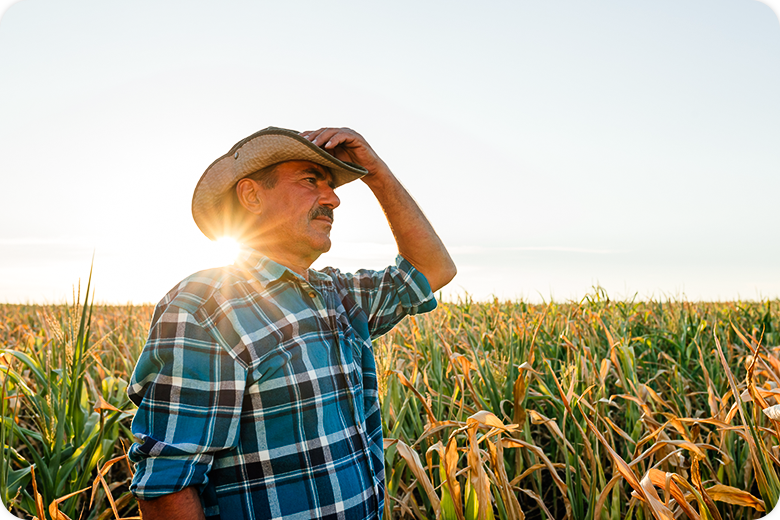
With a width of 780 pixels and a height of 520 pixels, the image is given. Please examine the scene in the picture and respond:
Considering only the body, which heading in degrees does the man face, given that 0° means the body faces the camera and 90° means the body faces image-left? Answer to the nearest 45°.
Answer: approximately 315°

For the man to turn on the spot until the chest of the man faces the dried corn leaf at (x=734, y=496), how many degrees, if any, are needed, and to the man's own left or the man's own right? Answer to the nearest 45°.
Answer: approximately 45° to the man's own left
